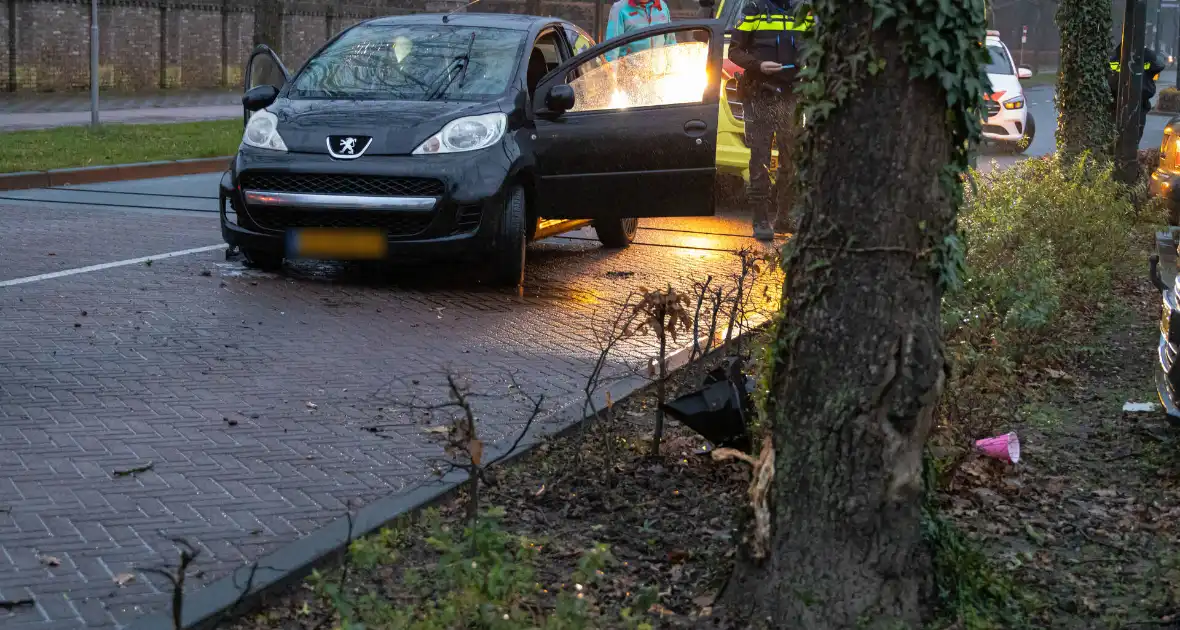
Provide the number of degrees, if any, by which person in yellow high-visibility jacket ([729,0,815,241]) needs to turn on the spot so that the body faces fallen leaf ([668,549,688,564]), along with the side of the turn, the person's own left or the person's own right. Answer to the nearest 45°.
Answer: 0° — they already face it

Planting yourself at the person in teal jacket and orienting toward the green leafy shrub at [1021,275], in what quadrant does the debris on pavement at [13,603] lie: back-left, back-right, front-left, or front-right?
front-right

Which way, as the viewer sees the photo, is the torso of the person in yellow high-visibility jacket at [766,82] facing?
toward the camera

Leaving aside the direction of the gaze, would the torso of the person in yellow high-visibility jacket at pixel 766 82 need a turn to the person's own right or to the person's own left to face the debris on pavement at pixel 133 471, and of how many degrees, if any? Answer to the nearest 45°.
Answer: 0° — they already face it

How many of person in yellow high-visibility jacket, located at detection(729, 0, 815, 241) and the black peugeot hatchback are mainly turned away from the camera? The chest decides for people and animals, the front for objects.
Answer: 0

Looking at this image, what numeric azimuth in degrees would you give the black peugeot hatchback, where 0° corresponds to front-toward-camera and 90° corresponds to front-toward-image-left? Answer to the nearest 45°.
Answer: approximately 45°

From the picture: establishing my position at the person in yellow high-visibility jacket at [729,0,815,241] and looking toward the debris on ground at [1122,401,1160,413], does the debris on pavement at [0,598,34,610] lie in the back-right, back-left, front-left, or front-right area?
front-right

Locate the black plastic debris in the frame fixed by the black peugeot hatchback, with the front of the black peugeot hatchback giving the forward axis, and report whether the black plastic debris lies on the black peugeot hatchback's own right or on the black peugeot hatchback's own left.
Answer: on the black peugeot hatchback's own left

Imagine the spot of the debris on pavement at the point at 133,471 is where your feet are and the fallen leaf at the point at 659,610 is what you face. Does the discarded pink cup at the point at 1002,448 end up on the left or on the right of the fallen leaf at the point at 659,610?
left

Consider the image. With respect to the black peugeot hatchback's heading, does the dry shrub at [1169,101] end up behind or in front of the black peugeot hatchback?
behind

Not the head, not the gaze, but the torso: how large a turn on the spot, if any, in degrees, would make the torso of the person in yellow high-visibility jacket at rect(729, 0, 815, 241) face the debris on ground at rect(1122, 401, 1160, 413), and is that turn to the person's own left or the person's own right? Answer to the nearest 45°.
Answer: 0° — they already face it

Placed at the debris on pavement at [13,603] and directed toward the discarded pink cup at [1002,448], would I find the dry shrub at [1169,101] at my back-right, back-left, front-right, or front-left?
front-left

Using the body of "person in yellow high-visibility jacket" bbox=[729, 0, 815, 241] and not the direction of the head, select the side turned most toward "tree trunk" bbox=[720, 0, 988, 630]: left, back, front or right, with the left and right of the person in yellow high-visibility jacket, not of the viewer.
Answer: front

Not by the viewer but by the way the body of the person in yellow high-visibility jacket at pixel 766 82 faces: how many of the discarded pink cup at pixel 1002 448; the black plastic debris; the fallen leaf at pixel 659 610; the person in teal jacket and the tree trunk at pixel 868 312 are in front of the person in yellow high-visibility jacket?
4

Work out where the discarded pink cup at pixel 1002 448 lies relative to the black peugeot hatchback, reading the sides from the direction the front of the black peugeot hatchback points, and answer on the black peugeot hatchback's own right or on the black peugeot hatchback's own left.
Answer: on the black peugeot hatchback's own left

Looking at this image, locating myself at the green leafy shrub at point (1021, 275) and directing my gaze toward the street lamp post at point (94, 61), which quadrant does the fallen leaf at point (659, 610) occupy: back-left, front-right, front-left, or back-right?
back-left

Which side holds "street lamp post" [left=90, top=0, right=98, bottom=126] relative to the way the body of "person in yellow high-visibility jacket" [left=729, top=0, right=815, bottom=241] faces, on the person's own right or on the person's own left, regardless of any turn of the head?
on the person's own right

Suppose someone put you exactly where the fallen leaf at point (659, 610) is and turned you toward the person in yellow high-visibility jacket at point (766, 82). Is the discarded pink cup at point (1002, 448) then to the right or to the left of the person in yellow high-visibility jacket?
right
